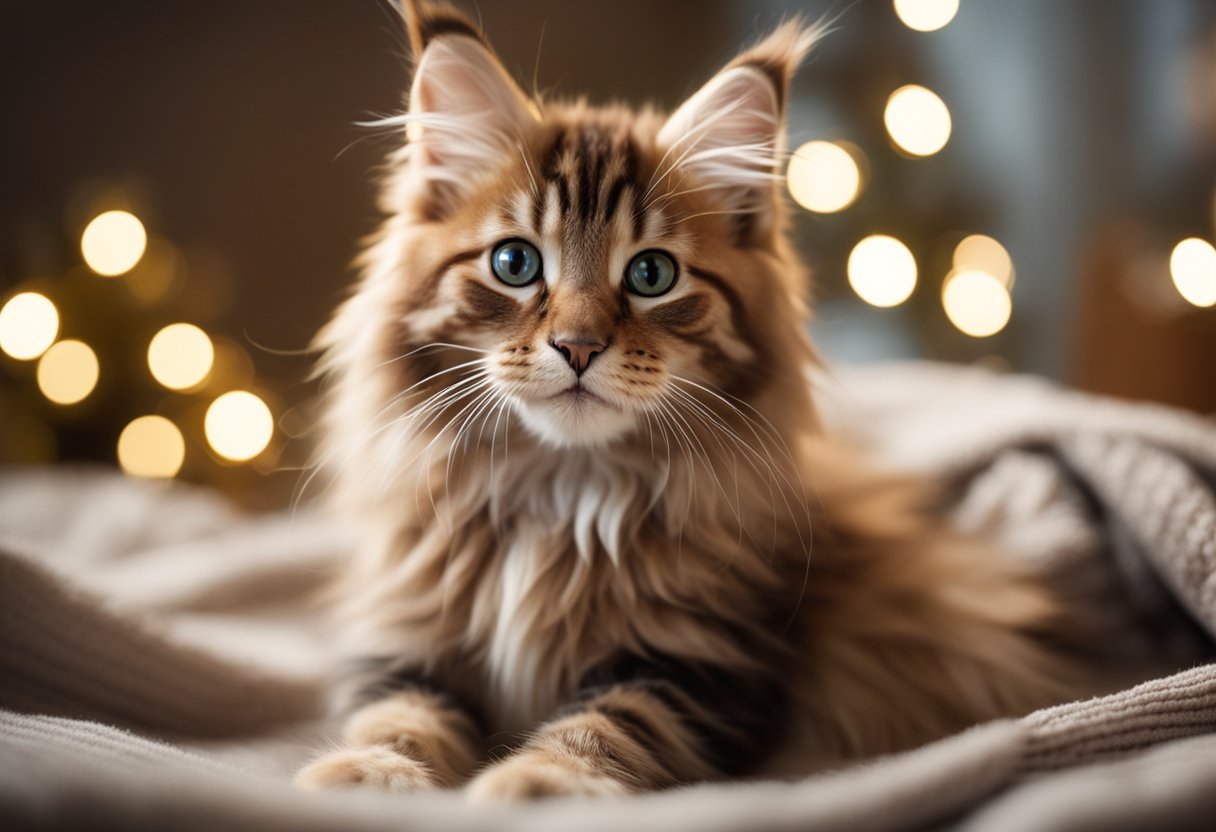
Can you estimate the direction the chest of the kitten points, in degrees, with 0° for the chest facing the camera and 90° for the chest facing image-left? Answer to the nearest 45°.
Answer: approximately 45°
